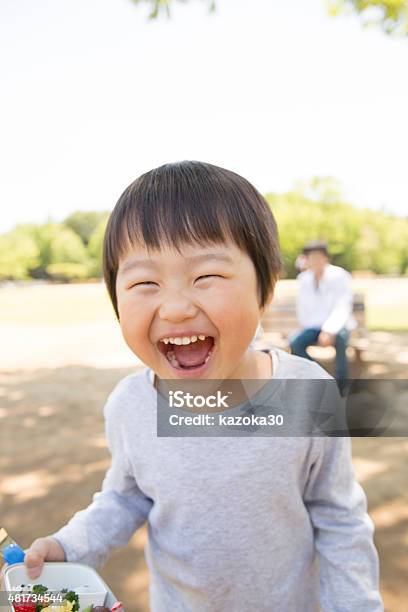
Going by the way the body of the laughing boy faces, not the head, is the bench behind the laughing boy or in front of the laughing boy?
behind

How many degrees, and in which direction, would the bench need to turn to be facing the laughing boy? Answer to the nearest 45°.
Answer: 0° — it already faces them

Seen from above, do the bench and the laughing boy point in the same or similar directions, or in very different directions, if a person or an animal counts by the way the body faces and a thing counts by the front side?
same or similar directions

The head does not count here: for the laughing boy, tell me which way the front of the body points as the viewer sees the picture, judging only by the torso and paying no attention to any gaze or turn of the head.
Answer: toward the camera

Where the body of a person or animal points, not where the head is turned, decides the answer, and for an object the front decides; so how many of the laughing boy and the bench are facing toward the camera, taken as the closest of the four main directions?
2

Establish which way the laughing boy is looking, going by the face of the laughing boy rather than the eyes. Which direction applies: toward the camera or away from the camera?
toward the camera

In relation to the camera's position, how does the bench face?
facing the viewer

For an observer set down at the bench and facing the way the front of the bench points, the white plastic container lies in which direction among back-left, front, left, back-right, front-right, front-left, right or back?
front
